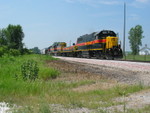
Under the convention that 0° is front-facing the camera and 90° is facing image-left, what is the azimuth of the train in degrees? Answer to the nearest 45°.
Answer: approximately 315°

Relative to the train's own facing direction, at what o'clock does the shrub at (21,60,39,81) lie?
The shrub is roughly at 2 o'clock from the train.
